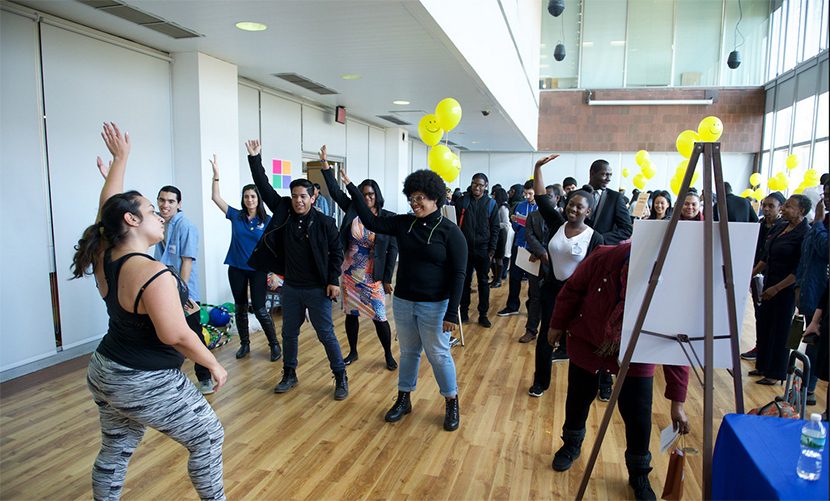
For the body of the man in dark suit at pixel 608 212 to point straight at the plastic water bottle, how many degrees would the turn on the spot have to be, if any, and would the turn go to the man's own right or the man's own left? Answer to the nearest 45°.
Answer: approximately 45° to the man's own left

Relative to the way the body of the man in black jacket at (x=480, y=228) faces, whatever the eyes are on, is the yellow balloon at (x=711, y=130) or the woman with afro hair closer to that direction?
the woman with afro hair

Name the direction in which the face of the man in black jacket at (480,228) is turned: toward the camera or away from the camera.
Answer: toward the camera

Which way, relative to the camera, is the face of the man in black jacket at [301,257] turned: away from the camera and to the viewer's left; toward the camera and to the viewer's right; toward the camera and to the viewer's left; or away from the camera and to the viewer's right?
toward the camera and to the viewer's left

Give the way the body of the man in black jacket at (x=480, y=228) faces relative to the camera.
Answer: toward the camera

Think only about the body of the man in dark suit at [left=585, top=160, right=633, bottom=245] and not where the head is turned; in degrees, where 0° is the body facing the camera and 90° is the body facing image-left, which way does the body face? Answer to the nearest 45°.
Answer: approximately 45°

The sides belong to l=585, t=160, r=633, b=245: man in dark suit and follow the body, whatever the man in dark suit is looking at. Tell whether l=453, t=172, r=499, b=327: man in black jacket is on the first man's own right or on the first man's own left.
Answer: on the first man's own right

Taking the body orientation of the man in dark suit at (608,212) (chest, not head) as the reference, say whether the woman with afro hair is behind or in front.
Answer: in front

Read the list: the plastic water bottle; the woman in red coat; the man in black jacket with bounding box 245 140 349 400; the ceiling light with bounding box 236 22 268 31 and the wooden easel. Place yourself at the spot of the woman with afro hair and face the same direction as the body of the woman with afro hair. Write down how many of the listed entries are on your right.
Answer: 2

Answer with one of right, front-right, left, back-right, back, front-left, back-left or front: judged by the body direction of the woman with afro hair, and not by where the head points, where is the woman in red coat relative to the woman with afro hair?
left

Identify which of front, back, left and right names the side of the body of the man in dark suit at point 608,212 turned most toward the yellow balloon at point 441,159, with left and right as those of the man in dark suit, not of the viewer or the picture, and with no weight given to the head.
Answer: right

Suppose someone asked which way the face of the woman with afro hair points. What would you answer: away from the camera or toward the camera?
toward the camera

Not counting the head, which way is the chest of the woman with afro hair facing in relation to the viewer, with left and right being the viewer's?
facing the viewer and to the left of the viewer
